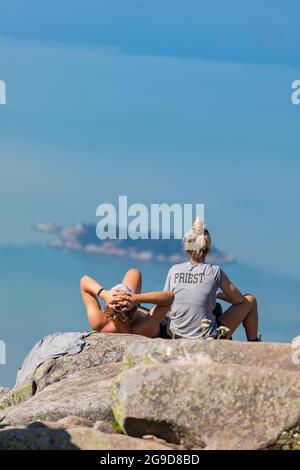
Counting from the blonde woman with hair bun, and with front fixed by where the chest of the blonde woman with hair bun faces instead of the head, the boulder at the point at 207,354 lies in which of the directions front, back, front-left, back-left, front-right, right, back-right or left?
back-right

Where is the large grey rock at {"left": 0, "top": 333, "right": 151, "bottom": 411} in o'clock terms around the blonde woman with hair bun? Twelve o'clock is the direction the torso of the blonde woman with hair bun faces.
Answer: The large grey rock is roughly at 8 o'clock from the blonde woman with hair bun.

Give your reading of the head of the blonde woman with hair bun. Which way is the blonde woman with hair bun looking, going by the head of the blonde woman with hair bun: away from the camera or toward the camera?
away from the camera

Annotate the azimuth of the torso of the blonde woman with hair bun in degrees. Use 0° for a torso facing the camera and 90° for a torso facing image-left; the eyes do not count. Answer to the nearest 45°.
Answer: approximately 225°

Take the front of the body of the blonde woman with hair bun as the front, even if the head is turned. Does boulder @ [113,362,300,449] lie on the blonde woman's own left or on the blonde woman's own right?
on the blonde woman's own right

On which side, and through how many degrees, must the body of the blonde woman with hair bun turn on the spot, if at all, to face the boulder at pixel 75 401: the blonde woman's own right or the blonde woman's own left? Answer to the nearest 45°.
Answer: approximately 180°

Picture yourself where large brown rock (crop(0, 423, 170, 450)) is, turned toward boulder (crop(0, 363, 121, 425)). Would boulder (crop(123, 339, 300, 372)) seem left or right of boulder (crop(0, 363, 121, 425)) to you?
right

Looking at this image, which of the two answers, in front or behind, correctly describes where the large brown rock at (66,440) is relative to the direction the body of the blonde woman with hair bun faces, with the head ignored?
behind
